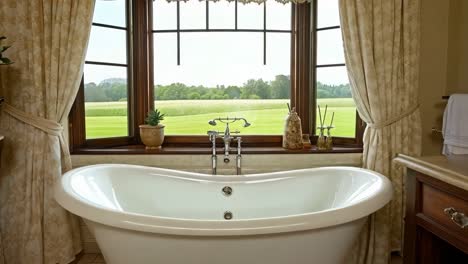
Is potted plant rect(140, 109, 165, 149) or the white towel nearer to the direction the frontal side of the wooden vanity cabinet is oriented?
the potted plant

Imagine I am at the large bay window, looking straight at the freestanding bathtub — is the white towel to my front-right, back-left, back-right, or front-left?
front-left

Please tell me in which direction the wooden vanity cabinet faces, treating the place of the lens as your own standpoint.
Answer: facing the viewer and to the left of the viewer

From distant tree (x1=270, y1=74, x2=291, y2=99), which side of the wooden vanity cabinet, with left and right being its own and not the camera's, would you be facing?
right

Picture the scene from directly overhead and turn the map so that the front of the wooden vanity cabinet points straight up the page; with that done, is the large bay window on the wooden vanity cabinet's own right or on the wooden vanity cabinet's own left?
on the wooden vanity cabinet's own right

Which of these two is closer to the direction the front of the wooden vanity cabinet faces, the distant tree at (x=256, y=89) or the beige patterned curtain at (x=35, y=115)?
the beige patterned curtain

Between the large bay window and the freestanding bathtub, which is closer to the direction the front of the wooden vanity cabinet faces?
the freestanding bathtub

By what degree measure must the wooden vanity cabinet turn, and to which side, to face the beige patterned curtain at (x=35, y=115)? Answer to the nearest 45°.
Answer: approximately 45° to its right

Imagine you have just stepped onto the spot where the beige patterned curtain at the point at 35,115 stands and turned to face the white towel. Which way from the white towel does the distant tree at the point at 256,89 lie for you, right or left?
left

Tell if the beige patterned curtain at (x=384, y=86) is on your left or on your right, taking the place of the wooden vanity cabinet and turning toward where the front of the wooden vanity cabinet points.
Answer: on your right
